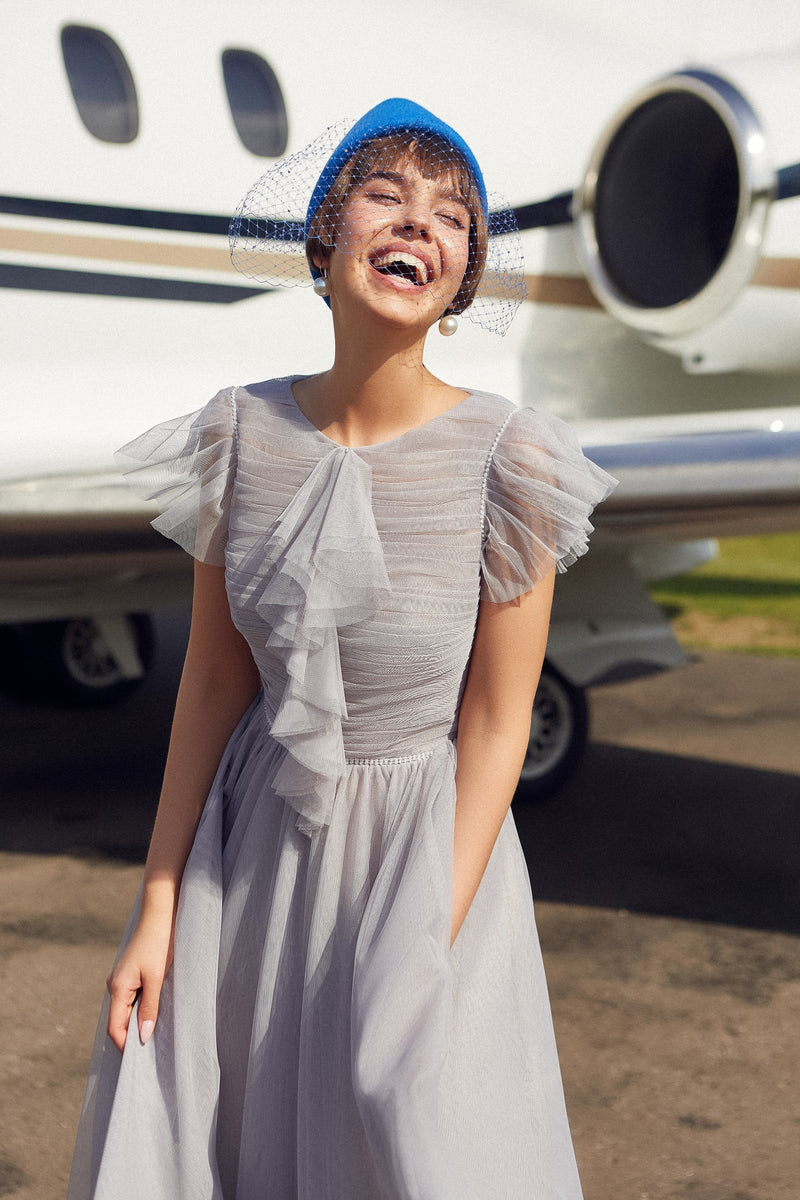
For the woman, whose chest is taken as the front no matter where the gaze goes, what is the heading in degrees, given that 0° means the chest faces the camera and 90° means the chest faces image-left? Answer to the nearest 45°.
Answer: approximately 0°

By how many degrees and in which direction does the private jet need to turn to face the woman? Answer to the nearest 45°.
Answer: approximately 45° to its left

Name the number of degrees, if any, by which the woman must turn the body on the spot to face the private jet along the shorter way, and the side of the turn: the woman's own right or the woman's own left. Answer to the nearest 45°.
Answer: approximately 180°

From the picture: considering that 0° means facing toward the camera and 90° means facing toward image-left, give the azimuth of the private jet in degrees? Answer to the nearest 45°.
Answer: approximately 45°
